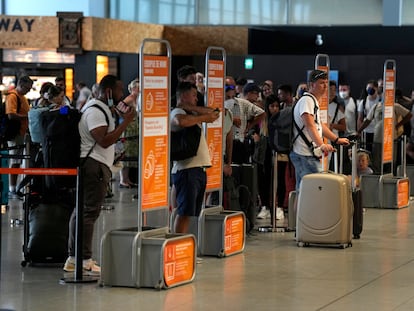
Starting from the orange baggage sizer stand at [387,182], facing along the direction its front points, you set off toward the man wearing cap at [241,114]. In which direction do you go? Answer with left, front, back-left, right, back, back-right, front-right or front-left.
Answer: right

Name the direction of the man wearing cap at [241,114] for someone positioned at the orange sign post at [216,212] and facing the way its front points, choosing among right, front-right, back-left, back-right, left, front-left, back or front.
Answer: back-left

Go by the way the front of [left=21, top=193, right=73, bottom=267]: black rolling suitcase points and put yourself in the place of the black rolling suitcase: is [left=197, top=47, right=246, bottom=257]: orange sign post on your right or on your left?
on your left

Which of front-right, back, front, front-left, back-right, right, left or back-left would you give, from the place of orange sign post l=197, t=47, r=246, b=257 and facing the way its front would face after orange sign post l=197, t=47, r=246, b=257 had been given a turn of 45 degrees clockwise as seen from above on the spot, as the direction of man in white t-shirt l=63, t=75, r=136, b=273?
front-right

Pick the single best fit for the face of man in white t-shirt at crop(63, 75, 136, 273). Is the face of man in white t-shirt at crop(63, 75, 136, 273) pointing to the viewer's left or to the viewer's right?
to the viewer's right

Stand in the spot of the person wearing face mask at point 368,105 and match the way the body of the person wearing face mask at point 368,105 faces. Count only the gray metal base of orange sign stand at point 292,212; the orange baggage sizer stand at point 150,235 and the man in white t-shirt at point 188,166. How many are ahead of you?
3

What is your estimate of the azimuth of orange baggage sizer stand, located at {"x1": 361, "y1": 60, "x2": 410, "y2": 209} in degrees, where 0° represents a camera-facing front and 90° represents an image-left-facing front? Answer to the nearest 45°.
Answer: approximately 315°

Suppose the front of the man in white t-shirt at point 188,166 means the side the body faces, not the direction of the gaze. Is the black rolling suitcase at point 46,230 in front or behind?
behind

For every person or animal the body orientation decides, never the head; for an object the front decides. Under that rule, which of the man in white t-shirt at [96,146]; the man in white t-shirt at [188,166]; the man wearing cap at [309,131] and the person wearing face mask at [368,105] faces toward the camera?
the person wearing face mask

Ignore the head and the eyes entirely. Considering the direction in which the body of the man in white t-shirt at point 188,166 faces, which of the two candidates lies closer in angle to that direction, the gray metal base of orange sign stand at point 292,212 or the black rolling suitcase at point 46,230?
the gray metal base of orange sign stand

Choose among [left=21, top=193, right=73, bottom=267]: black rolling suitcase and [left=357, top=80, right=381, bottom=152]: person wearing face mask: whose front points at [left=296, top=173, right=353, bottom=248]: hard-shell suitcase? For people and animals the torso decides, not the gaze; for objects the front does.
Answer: the person wearing face mask

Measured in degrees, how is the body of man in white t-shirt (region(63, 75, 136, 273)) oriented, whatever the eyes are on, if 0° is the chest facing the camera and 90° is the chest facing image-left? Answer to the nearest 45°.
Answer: approximately 270°

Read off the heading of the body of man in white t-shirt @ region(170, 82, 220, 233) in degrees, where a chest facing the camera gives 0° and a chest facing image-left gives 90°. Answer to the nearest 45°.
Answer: approximately 270°
